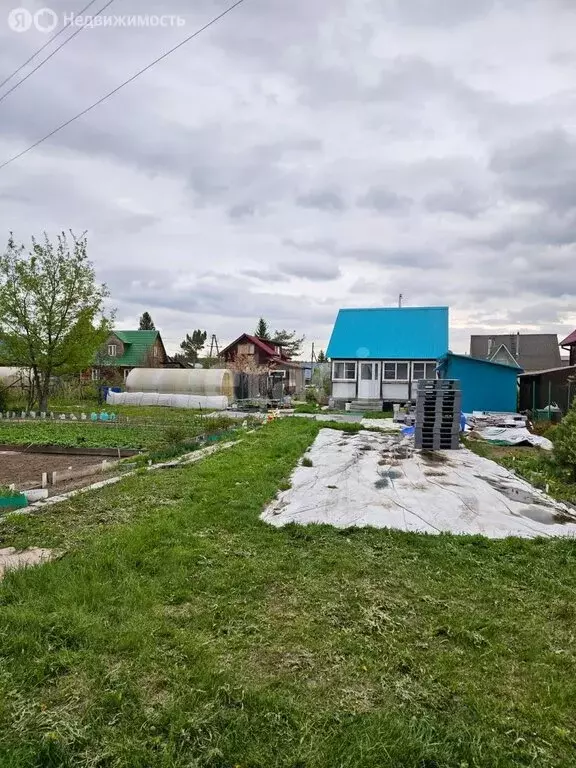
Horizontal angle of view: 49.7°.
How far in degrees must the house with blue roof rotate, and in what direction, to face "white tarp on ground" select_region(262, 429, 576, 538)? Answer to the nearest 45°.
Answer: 0° — it already faces it

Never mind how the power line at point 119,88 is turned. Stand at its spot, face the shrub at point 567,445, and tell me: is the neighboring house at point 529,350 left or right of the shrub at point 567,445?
left

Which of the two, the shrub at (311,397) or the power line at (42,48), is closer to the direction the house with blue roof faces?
the power line

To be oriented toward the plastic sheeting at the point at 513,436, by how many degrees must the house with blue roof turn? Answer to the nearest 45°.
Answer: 0° — it already faces it

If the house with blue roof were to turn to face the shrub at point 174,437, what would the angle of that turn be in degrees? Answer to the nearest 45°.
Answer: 0° — it already faces it

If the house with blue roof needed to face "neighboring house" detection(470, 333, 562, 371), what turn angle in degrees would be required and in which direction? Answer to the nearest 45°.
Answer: approximately 135° to its left

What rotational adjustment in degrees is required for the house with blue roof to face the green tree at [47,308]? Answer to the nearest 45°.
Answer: approximately 45° to its right

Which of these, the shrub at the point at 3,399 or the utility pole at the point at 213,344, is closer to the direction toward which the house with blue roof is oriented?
the shrub

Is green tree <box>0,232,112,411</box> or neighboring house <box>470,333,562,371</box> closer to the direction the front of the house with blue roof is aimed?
the green tree
